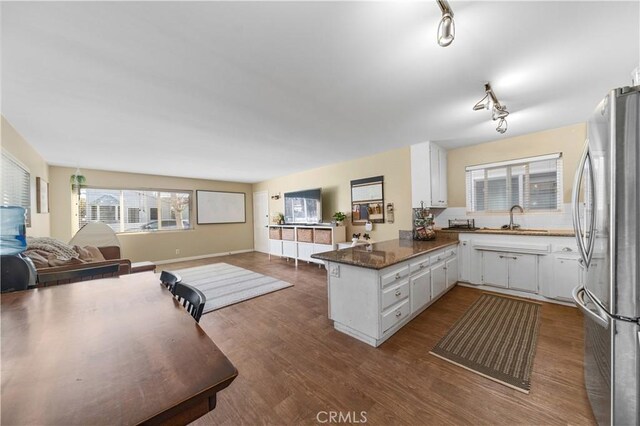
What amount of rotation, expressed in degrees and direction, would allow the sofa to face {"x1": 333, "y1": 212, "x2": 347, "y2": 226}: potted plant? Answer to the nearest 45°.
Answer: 0° — it already faces it

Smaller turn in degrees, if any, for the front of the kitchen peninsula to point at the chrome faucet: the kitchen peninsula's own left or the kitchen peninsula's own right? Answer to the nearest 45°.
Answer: approximately 90° to the kitchen peninsula's own left

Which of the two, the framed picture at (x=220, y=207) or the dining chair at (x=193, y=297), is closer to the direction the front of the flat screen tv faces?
the dining chair

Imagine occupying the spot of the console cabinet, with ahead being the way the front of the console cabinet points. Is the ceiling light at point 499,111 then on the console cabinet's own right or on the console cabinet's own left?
on the console cabinet's own left

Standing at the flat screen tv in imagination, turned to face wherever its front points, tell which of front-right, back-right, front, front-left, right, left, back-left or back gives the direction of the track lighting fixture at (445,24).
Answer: front-left

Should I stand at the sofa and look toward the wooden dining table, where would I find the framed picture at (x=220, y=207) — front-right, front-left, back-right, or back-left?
back-left

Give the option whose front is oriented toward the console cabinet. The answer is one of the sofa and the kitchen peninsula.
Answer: the sofa

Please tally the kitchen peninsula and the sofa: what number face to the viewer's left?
0

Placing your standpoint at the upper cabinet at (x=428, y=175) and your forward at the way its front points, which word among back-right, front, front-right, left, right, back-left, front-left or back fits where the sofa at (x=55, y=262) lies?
right

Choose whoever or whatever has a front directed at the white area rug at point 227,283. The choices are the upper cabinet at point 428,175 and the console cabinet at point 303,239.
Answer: the console cabinet
